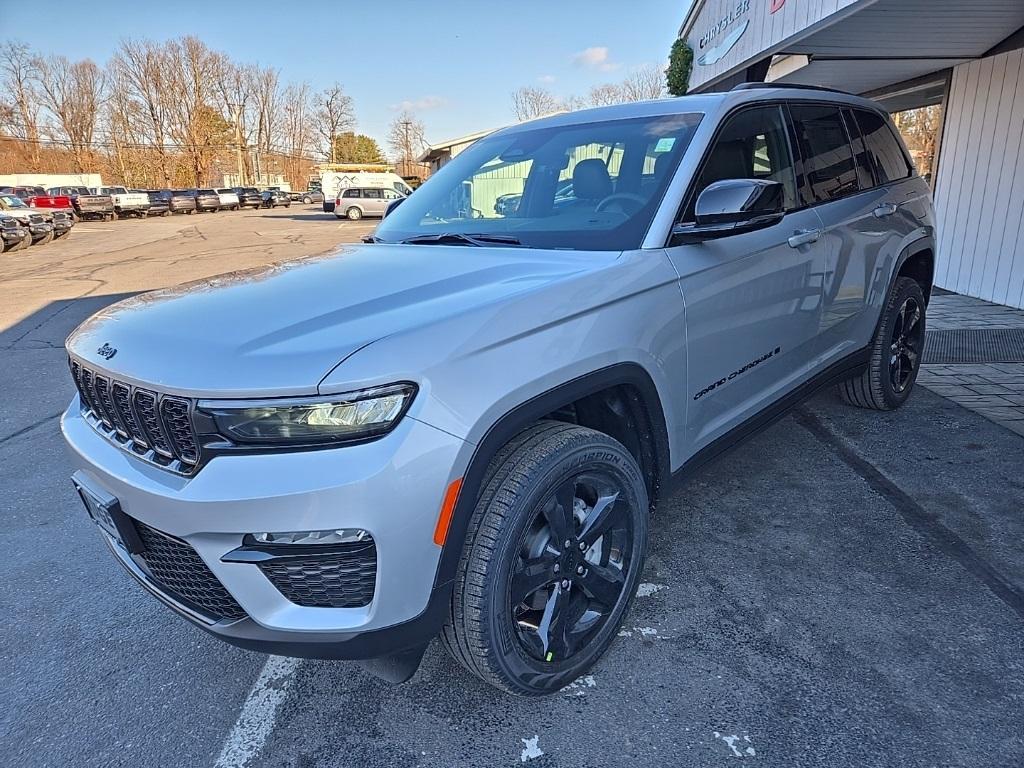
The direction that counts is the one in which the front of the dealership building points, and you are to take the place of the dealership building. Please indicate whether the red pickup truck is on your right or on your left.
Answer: on your right

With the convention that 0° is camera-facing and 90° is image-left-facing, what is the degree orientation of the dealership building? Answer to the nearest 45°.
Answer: approximately 45°

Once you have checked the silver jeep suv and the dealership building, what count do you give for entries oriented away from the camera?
0

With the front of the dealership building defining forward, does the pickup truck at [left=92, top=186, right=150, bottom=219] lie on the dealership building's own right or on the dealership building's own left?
on the dealership building's own right

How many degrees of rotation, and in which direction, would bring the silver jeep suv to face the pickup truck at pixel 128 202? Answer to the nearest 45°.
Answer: approximately 90° to its right

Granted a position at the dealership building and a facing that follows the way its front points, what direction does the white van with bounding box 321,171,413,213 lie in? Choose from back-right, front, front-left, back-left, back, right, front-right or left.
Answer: right

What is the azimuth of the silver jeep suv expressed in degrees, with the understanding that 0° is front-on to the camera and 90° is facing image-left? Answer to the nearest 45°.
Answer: approximately 45°

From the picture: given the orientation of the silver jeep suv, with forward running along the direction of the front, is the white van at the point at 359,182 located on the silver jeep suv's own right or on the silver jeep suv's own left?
on the silver jeep suv's own right
